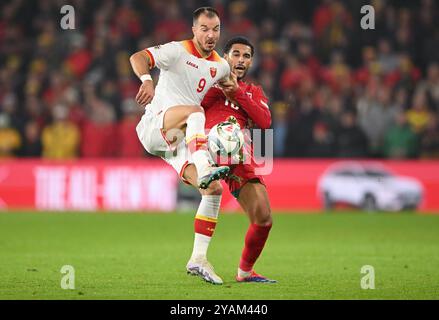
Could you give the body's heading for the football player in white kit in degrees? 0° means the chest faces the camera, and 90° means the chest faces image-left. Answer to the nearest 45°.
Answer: approximately 315°

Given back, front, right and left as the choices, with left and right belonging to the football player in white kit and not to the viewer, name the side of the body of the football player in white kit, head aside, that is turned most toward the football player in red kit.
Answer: left

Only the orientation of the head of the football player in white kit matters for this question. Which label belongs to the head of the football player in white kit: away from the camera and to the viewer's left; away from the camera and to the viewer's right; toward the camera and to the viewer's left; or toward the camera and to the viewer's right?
toward the camera and to the viewer's right
